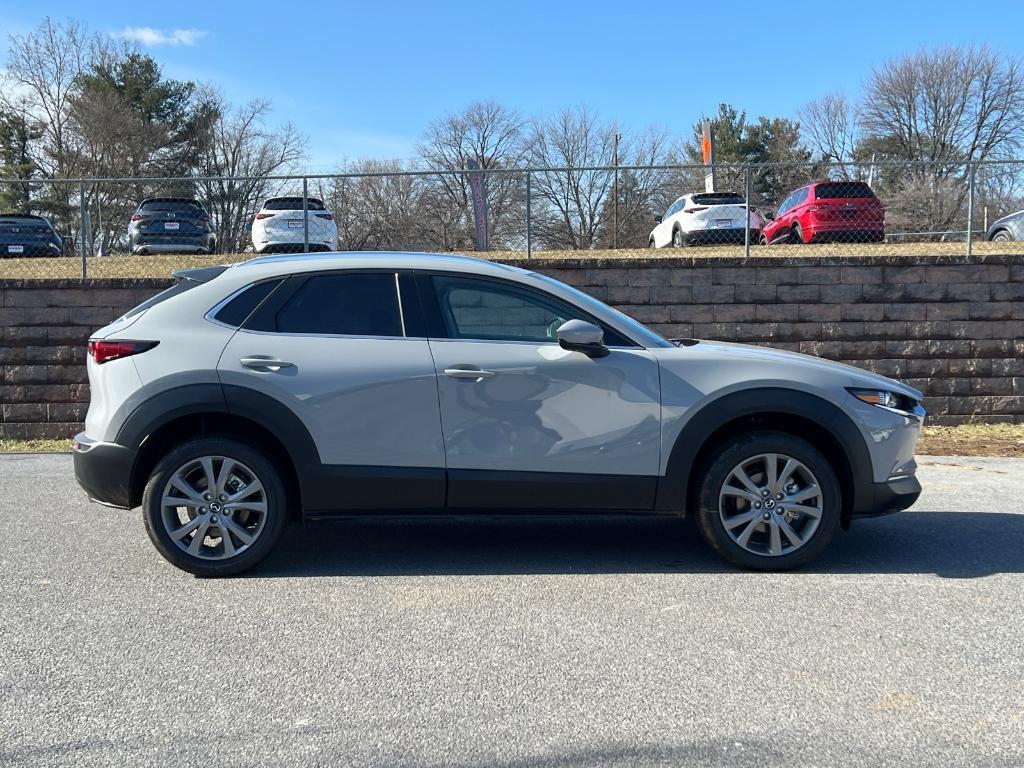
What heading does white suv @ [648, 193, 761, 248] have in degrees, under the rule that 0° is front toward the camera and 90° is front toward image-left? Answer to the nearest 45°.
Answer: approximately 135°

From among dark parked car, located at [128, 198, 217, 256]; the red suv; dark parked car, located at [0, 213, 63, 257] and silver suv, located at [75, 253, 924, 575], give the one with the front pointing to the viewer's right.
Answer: the silver suv

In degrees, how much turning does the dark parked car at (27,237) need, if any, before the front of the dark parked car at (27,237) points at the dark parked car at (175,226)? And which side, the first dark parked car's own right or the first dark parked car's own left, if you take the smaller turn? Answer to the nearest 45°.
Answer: approximately 135° to the first dark parked car's own right

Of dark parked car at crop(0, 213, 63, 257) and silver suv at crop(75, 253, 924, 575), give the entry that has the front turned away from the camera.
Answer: the dark parked car

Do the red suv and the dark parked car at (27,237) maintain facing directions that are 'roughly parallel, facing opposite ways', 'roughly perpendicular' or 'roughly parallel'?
roughly parallel

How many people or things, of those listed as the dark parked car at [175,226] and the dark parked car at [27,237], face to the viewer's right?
0

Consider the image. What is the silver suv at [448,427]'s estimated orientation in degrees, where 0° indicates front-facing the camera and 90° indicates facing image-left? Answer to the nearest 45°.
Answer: approximately 270°

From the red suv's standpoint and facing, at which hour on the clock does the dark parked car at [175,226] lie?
The dark parked car is roughly at 10 o'clock from the red suv.

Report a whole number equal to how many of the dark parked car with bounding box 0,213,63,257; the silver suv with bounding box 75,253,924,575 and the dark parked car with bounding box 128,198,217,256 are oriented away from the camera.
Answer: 2

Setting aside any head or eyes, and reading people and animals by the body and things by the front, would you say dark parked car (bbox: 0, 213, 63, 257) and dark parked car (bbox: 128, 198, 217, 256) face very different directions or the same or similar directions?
same or similar directions

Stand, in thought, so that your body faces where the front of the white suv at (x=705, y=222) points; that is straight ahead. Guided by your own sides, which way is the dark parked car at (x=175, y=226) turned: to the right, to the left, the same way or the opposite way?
the same way

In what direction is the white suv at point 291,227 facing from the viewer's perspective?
away from the camera

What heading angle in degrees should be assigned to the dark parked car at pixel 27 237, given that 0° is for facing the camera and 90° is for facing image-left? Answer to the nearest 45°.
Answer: approximately 180°

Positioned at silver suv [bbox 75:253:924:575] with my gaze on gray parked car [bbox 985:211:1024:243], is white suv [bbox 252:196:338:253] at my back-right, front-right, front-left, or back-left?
front-left

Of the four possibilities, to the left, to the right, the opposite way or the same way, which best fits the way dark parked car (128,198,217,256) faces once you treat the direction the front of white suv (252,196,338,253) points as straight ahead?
the same way

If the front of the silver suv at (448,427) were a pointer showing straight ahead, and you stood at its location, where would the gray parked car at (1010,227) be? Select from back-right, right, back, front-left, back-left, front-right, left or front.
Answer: front-left

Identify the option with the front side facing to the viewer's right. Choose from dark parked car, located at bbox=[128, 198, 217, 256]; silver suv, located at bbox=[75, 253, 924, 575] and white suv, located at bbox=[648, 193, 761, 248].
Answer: the silver suv

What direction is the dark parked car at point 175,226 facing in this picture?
away from the camera

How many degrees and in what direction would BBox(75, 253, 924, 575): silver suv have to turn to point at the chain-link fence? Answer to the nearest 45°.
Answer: approximately 90° to its left

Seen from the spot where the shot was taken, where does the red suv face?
facing away from the viewer and to the left of the viewer
